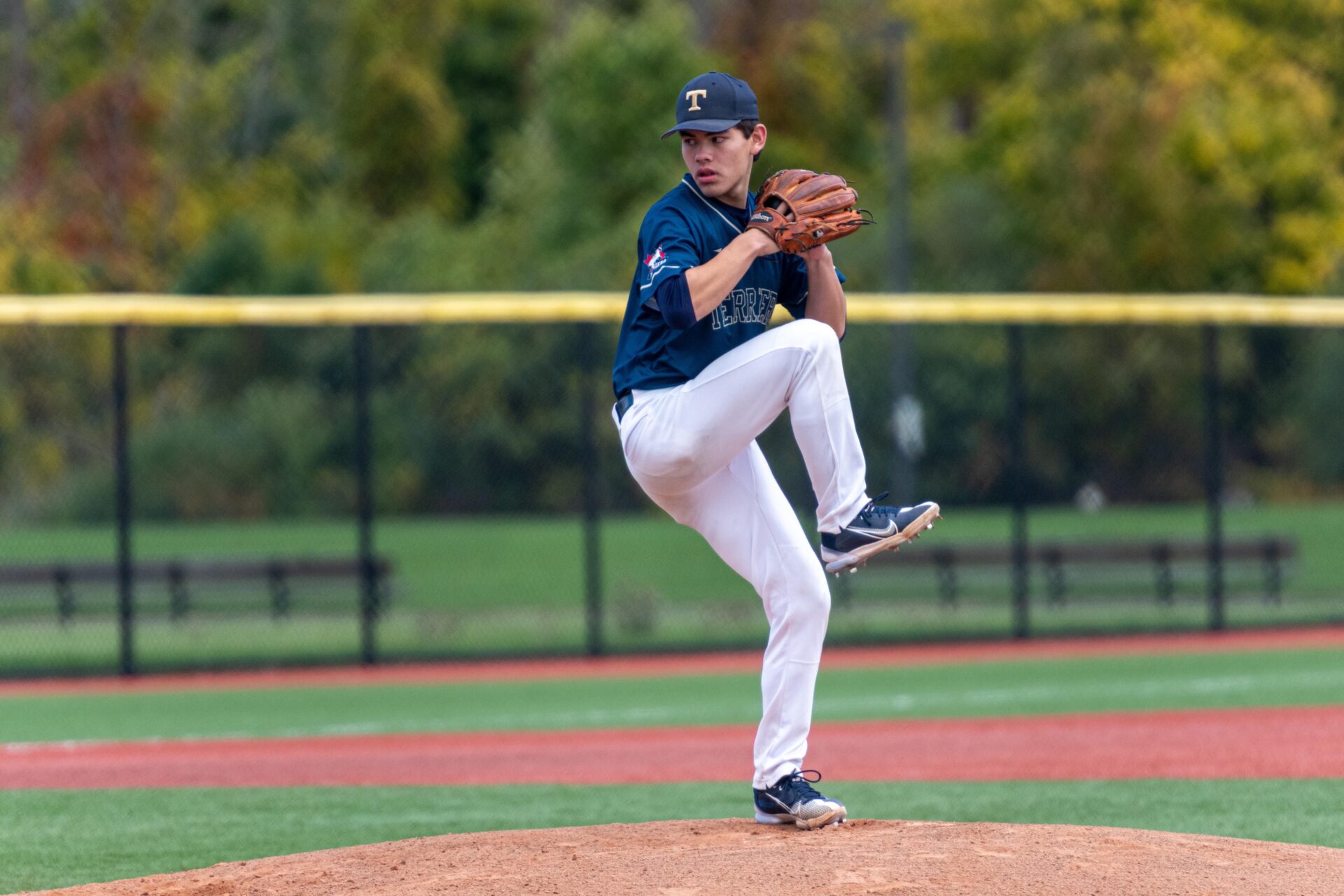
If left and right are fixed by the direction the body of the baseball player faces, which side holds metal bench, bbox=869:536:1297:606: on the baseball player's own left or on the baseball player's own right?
on the baseball player's own left

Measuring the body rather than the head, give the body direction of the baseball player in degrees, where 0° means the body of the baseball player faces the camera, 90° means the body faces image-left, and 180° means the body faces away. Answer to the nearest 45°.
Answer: approximately 315°

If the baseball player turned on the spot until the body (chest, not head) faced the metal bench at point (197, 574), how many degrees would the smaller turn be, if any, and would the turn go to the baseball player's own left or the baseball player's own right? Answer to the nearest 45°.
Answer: approximately 180°

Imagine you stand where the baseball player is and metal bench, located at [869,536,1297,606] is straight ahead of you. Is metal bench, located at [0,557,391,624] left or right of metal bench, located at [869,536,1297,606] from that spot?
left
